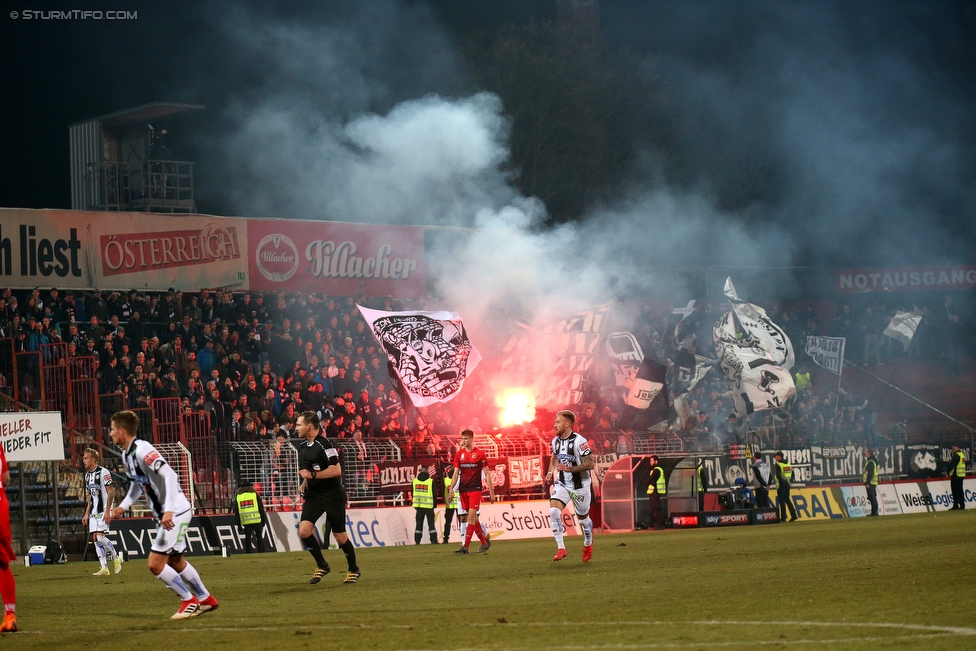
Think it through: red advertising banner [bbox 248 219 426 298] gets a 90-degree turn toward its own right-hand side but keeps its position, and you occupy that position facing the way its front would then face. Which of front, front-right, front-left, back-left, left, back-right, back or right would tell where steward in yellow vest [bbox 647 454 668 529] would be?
back-left

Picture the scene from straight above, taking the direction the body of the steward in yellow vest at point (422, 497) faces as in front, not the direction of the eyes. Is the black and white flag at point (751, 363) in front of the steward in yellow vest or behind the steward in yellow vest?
in front

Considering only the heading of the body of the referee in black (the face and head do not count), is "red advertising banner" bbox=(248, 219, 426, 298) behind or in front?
behind

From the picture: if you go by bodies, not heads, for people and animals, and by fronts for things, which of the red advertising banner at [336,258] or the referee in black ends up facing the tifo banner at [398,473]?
the red advertising banner

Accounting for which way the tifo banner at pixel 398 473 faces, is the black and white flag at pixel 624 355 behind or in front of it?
behind

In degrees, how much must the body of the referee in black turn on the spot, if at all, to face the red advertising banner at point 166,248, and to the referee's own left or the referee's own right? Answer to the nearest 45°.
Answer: approximately 135° to the referee's own right

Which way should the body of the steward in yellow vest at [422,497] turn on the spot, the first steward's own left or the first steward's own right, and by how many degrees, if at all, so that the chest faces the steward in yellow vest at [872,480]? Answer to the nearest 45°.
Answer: approximately 45° to the first steward's own right

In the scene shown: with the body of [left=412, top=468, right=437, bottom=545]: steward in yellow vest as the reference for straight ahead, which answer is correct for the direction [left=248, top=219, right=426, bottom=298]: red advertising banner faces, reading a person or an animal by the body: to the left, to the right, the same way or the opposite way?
the opposite way

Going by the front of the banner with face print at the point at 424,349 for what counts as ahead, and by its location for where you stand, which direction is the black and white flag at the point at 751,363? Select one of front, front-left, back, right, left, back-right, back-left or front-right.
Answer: back-left

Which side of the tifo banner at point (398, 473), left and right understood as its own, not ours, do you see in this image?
front

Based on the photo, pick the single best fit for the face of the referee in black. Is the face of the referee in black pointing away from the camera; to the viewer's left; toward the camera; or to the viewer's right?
to the viewer's left

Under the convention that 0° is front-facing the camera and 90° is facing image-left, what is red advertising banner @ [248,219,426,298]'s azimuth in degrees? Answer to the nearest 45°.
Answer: approximately 0°

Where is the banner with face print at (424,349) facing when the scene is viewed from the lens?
facing the viewer
